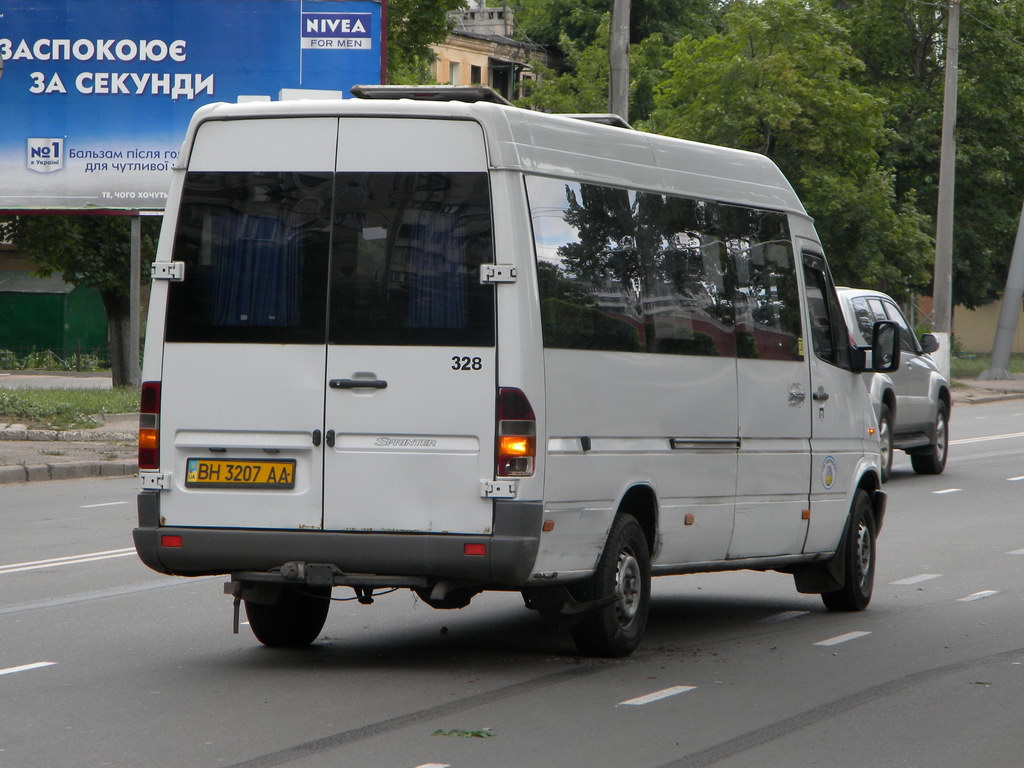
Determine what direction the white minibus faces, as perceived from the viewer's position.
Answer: facing away from the viewer and to the right of the viewer

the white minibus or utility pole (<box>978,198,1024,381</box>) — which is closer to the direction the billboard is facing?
the white minibus

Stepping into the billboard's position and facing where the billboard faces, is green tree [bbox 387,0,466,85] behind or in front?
behind

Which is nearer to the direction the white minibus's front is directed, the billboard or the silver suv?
the silver suv

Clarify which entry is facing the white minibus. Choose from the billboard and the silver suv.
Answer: the billboard

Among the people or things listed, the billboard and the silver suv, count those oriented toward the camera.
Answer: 1

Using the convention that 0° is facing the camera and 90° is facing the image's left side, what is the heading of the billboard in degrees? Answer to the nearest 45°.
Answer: approximately 0°

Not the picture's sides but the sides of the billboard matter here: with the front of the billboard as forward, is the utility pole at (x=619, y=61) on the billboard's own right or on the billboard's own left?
on the billboard's own left

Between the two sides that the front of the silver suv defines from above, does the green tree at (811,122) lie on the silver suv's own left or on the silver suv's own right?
on the silver suv's own left
